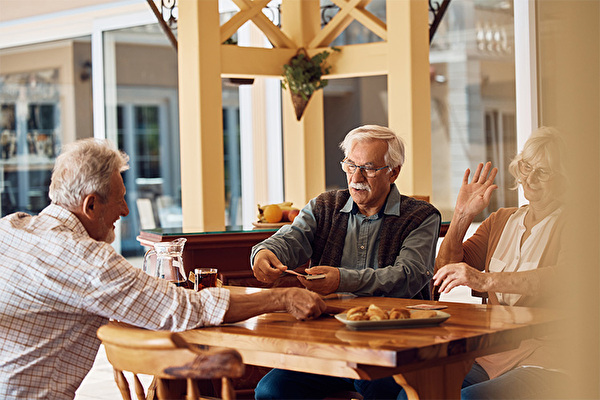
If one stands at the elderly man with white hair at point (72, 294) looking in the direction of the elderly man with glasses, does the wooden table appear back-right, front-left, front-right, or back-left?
front-right

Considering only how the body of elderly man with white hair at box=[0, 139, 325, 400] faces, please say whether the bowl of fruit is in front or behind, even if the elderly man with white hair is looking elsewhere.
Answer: in front

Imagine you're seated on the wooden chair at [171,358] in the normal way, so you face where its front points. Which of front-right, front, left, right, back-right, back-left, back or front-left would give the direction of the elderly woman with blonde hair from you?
front

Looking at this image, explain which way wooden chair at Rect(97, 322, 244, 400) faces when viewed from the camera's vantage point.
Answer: facing away from the viewer and to the right of the viewer

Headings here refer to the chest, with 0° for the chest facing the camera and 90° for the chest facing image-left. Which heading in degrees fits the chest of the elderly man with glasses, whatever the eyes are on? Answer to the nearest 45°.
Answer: approximately 45°

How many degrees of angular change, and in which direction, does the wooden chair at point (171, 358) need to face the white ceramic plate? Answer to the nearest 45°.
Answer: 0° — it already faces it

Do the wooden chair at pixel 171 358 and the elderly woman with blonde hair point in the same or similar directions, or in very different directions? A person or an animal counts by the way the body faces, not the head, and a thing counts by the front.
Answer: very different directions

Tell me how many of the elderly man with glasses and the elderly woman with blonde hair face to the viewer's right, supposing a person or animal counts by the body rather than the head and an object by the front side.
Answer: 0

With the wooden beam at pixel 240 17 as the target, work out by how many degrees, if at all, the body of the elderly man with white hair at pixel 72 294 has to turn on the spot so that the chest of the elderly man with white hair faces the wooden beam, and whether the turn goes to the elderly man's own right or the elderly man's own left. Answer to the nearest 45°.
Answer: approximately 45° to the elderly man's own left

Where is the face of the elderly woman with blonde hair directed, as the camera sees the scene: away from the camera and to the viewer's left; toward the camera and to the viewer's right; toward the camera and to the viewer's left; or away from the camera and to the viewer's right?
toward the camera and to the viewer's left

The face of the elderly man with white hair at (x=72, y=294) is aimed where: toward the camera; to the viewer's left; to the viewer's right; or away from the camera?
to the viewer's right

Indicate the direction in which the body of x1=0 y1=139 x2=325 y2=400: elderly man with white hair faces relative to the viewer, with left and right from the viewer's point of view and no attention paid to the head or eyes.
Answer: facing away from the viewer and to the right of the viewer
